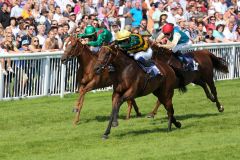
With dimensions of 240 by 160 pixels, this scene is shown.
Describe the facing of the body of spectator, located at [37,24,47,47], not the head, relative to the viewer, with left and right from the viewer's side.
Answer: facing the viewer

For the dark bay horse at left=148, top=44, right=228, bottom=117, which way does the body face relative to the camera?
to the viewer's left

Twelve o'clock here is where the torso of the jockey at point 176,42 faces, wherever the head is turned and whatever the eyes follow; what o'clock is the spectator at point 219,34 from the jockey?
The spectator is roughly at 5 o'clock from the jockey.

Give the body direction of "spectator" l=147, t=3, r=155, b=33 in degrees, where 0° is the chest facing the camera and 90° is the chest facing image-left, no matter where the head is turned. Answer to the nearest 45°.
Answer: approximately 45°

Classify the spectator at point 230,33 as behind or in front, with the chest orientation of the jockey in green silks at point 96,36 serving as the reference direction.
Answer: behind

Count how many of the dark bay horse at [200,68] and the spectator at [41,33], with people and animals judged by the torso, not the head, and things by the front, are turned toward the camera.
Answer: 1

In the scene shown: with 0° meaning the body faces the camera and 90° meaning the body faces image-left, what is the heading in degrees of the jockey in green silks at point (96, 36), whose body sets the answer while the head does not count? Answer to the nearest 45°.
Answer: approximately 45°
